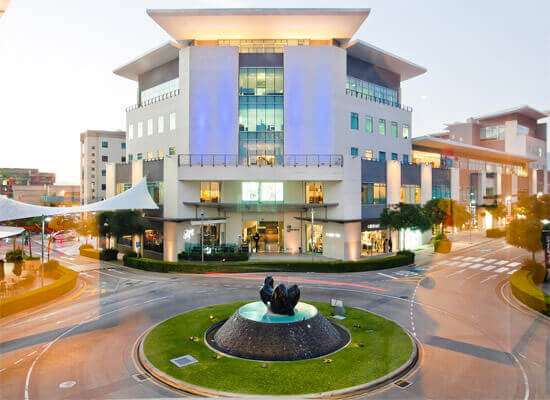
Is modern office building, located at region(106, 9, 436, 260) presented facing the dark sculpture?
yes

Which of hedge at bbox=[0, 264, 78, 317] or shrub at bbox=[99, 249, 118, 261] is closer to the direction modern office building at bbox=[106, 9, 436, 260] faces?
the hedge

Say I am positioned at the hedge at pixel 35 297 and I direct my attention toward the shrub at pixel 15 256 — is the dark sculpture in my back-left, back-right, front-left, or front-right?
back-right

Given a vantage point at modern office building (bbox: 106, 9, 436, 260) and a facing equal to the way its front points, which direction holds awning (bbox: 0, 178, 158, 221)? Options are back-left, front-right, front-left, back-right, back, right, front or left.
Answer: front-right

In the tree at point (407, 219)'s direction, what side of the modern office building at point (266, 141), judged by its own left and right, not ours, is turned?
left

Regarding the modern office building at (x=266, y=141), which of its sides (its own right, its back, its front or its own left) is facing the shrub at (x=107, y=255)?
right

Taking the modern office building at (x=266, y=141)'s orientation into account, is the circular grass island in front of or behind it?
in front

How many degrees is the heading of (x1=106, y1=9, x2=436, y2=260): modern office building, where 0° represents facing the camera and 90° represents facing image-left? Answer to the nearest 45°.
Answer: approximately 0°

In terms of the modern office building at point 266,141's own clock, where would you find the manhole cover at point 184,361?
The manhole cover is roughly at 12 o'clock from the modern office building.
